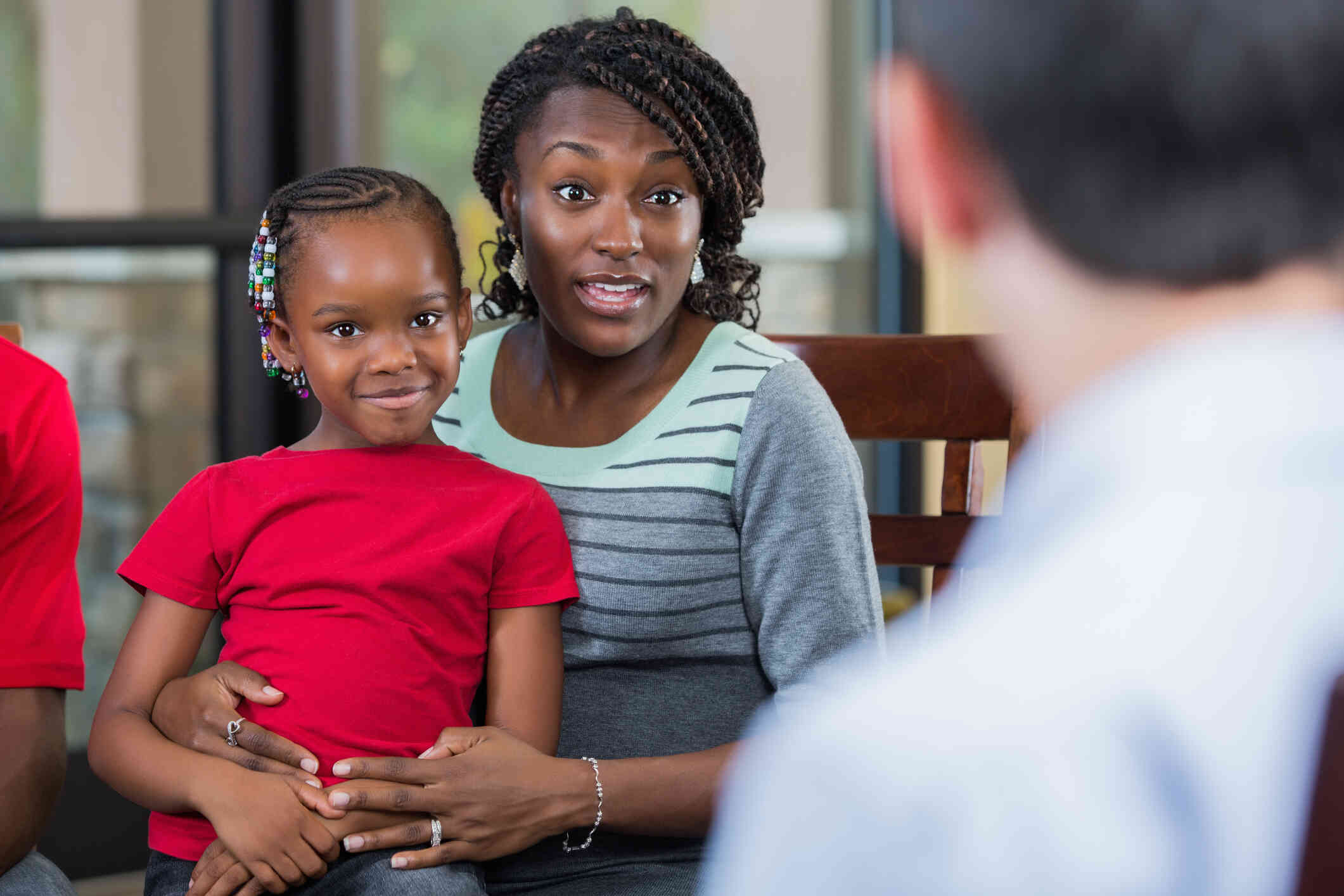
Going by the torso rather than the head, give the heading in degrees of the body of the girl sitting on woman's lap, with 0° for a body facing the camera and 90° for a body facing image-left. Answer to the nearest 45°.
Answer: approximately 0°

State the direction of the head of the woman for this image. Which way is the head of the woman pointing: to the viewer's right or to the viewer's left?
to the viewer's right

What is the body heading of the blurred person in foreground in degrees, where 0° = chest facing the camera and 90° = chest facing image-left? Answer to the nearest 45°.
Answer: approximately 135°

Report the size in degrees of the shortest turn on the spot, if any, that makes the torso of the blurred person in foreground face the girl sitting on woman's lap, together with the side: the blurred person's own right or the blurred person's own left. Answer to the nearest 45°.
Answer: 0° — they already face them

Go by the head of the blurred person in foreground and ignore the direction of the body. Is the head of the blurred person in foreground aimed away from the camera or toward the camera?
away from the camera

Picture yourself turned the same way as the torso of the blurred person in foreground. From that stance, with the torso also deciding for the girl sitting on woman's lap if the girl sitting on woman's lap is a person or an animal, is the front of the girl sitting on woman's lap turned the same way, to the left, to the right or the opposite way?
the opposite way
